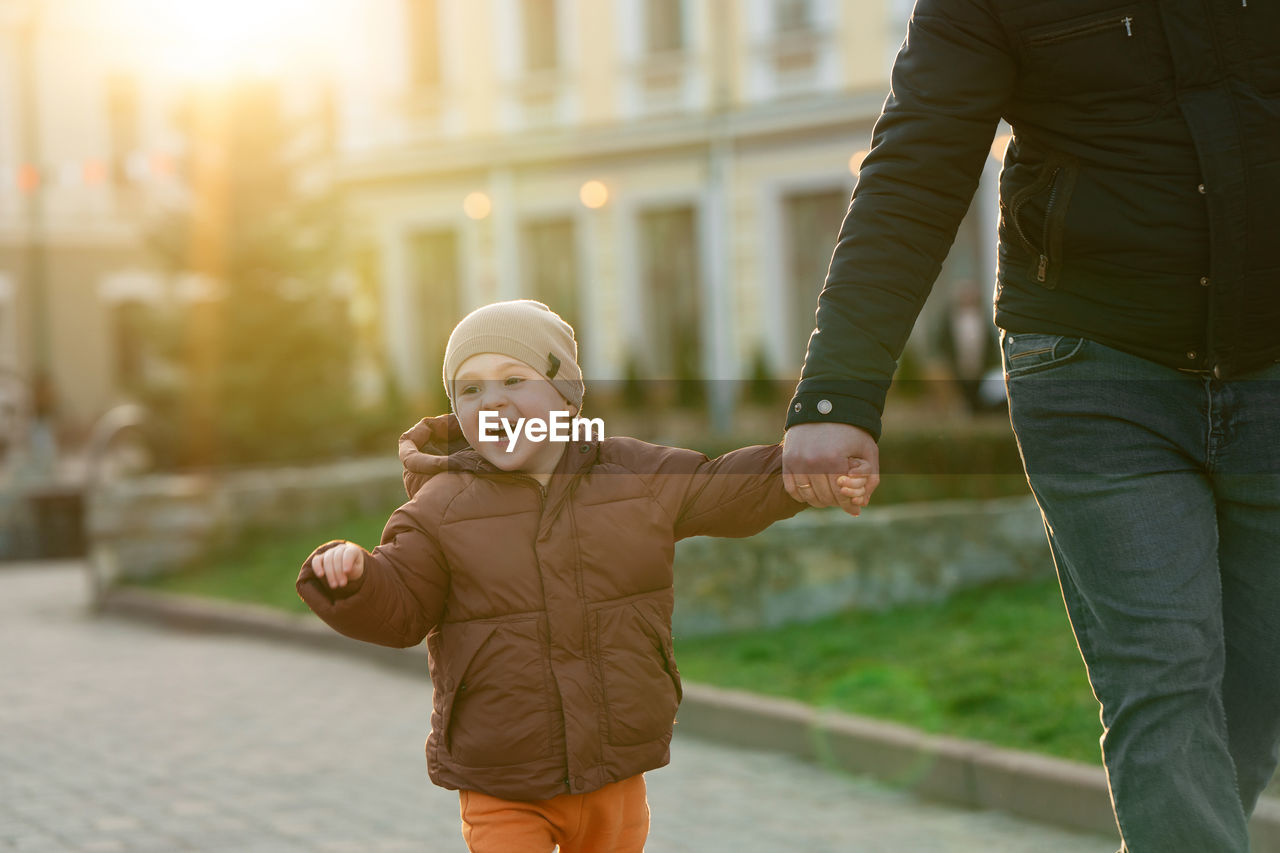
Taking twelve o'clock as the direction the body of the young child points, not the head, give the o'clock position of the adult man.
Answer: The adult man is roughly at 9 o'clock from the young child.

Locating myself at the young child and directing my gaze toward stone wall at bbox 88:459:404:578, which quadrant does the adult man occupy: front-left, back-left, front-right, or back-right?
back-right

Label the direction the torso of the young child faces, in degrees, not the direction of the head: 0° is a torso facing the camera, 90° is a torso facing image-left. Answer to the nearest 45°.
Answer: approximately 0°

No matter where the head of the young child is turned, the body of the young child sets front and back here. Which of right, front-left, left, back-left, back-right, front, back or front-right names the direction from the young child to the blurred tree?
back

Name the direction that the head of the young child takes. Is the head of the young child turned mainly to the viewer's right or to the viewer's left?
to the viewer's left

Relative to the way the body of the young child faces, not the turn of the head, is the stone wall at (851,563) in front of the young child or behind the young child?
behind

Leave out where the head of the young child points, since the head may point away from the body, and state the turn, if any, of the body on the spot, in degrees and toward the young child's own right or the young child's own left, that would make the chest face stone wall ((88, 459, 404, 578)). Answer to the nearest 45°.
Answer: approximately 180°
